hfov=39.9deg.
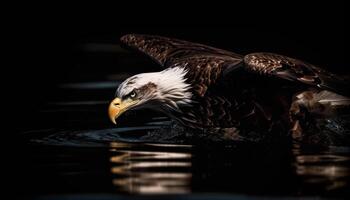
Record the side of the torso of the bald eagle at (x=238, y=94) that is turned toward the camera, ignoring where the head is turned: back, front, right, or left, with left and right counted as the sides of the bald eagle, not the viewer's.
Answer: left
